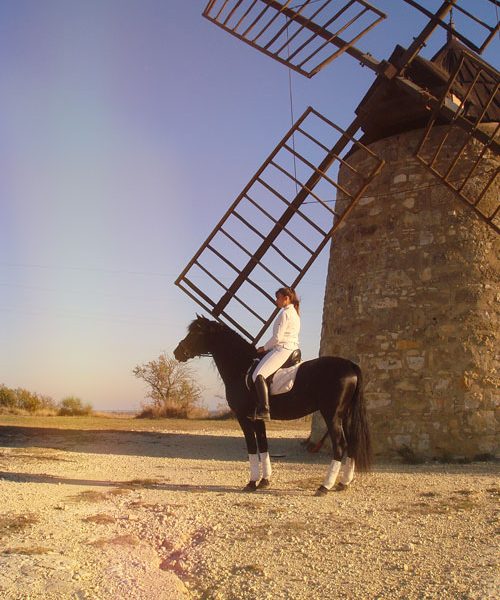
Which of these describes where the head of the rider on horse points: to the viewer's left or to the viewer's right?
to the viewer's left

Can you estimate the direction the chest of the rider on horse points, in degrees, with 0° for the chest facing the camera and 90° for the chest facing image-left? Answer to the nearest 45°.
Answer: approximately 90°

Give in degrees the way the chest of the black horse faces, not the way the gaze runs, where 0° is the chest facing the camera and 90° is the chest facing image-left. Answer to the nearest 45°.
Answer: approximately 90°

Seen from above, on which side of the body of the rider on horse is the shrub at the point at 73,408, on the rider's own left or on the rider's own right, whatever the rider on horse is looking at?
on the rider's own right

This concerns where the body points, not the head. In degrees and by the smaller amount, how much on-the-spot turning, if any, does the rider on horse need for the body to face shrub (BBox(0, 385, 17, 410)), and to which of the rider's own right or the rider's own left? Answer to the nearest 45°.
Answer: approximately 45° to the rider's own right

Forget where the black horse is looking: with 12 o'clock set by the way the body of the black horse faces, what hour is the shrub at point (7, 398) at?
The shrub is roughly at 2 o'clock from the black horse.
